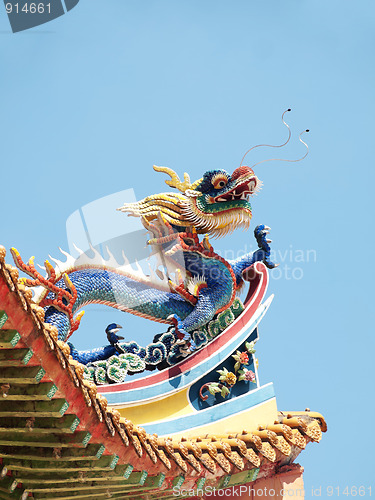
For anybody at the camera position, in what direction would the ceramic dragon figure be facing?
facing to the right of the viewer
